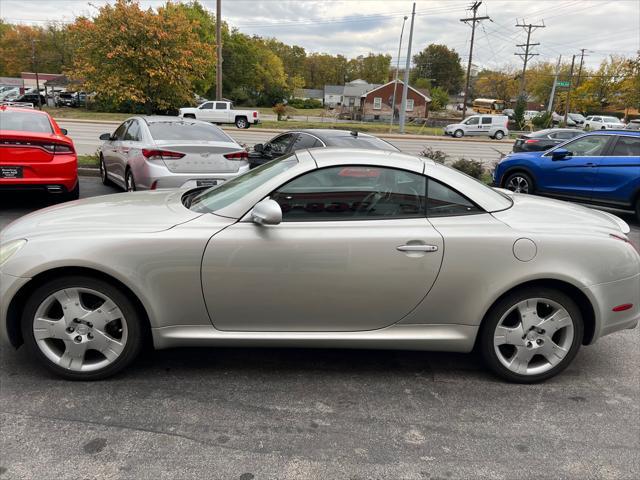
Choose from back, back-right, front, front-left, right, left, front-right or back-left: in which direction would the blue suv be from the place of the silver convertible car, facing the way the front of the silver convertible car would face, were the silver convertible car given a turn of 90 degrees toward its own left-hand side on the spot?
back-left

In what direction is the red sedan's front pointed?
away from the camera

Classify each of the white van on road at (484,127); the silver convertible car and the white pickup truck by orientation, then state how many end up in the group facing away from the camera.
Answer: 0

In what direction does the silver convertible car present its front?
to the viewer's left

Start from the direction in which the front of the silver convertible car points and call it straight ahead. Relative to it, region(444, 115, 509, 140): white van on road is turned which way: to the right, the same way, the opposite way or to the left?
the same way

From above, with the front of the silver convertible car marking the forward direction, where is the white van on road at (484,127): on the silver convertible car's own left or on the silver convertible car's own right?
on the silver convertible car's own right

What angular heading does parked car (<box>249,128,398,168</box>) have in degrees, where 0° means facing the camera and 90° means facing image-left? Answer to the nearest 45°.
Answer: approximately 135°

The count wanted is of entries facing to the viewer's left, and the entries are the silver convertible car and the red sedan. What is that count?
1

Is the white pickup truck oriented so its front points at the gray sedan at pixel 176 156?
no

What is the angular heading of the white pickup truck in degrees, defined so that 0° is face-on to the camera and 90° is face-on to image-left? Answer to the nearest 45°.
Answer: approximately 90°

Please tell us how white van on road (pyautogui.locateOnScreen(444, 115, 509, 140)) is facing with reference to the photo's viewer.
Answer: facing to the left of the viewer

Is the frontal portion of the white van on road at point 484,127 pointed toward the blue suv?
no

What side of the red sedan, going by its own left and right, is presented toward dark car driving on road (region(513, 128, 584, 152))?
right
